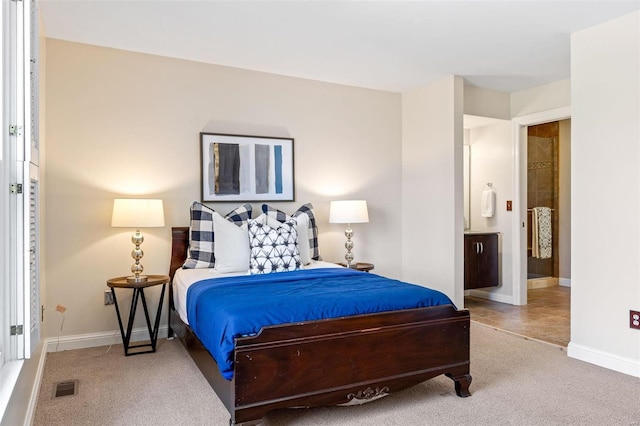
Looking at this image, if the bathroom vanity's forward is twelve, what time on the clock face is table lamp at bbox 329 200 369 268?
The table lamp is roughly at 3 o'clock from the bathroom vanity.

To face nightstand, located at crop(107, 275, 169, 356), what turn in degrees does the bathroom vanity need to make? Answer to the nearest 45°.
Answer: approximately 90° to its right

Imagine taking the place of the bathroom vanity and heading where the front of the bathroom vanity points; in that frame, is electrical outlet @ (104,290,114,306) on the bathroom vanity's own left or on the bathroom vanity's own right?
on the bathroom vanity's own right

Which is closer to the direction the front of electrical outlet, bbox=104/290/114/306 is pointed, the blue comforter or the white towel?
the blue comforter

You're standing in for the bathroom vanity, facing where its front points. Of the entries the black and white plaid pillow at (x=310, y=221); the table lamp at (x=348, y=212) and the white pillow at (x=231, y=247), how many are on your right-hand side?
3

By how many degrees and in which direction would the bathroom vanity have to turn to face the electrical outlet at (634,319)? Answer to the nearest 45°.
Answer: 0° — it already faces it

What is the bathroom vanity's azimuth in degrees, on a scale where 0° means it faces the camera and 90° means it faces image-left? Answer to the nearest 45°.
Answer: approximately 315°

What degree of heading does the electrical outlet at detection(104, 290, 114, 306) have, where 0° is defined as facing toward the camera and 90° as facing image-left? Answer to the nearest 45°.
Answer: approximately 0°

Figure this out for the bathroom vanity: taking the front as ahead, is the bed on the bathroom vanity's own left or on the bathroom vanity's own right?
on the bathroom vanity's own right
